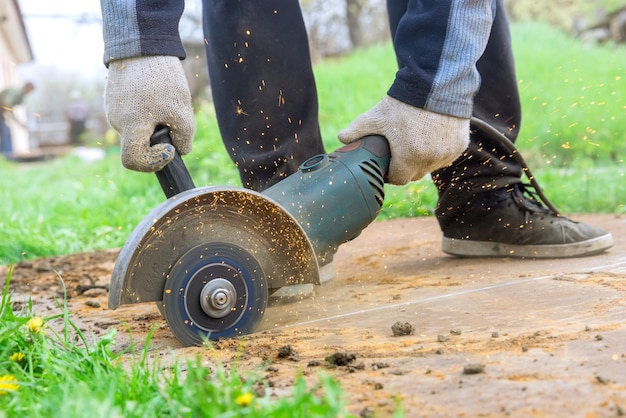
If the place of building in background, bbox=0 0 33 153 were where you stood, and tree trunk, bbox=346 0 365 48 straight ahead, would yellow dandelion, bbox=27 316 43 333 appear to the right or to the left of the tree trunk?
right

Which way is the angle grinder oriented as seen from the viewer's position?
to the viewer's left

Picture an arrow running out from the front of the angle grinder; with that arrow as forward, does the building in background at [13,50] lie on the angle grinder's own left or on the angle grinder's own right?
on the angle grinder's own right

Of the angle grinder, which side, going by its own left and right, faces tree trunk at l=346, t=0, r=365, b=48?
right

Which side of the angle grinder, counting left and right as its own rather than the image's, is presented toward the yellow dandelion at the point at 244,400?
left
